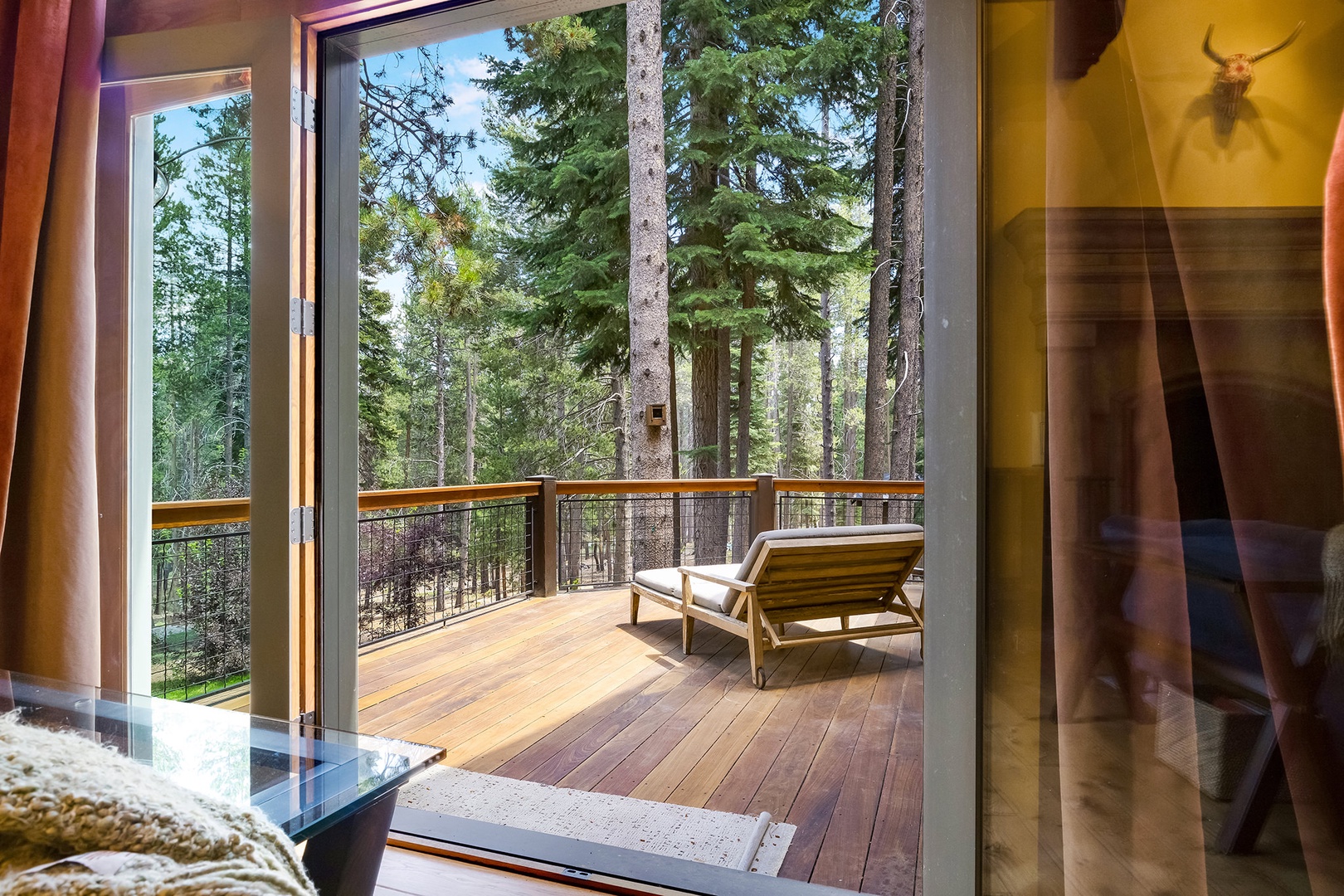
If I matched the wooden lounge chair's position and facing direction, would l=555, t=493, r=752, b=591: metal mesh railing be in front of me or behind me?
in front

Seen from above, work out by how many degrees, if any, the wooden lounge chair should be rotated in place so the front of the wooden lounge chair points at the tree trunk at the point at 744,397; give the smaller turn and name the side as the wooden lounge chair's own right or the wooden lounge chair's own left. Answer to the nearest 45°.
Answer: approximately 45° to the wooden lounge chair's own right

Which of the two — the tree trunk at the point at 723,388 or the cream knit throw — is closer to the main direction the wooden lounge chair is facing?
the tree trunk

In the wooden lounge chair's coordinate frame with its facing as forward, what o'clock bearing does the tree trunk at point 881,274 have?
The tree trunk is roughly at 2 o'clock from the wooden lounge chair.

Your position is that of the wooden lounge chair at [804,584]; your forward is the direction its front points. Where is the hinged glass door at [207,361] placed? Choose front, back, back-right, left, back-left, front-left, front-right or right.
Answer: left

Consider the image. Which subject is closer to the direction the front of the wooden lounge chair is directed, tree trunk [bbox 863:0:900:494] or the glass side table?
the tree trunk

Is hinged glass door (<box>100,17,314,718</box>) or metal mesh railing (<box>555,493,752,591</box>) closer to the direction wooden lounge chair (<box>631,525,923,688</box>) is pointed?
the metal mesh railing

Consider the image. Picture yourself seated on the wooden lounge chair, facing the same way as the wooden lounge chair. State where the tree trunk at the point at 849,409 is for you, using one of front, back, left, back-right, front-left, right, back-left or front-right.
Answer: front-right

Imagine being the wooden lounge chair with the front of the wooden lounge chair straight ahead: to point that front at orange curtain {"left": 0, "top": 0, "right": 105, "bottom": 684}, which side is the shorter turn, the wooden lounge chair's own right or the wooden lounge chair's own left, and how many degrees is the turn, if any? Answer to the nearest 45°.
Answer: approximately 90° to the wooden lounge chair's own left

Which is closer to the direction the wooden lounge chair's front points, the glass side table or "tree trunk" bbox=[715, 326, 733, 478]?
the tree trunk

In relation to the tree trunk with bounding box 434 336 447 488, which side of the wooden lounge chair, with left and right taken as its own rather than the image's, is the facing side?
front

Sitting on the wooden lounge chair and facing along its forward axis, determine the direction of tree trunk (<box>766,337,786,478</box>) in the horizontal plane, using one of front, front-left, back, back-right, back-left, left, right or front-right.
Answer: front-right

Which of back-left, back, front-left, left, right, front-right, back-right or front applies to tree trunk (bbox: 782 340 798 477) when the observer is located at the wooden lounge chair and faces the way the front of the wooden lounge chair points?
front-right

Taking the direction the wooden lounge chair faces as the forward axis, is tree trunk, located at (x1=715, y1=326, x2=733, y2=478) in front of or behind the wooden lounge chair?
in front

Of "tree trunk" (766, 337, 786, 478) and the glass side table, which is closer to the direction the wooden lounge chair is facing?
the tree trunk

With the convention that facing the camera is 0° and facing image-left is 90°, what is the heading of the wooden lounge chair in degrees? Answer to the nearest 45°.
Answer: approximately 135°
